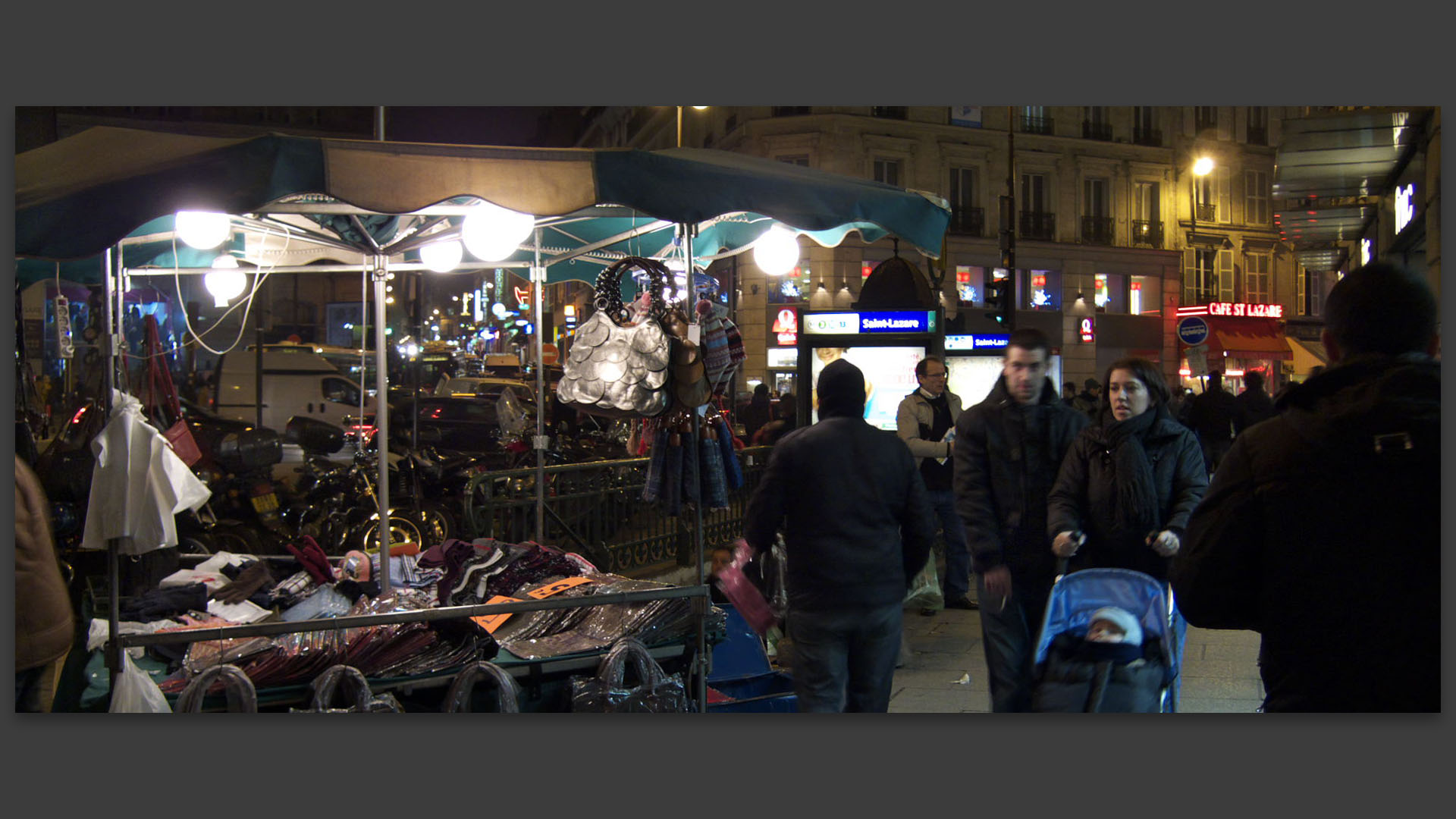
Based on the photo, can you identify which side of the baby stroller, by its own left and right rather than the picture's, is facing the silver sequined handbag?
right

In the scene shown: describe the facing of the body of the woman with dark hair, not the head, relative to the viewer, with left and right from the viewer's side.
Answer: facing the viewer

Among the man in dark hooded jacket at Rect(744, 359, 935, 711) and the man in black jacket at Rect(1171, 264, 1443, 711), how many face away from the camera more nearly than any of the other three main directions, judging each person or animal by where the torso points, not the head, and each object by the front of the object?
2

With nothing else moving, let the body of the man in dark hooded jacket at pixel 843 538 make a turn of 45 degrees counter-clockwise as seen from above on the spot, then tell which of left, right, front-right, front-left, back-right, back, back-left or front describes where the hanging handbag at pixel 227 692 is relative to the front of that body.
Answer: front-left

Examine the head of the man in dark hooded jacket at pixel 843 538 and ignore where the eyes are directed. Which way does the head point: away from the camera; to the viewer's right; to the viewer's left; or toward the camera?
away from the camera

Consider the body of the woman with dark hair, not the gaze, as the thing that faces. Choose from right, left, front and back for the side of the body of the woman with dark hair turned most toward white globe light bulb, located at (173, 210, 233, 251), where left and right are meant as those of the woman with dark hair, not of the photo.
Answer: right

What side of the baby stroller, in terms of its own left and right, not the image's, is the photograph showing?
front

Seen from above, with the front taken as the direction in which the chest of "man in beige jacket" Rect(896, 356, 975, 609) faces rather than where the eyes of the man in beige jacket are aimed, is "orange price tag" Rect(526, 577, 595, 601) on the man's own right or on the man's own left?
on the man's own right

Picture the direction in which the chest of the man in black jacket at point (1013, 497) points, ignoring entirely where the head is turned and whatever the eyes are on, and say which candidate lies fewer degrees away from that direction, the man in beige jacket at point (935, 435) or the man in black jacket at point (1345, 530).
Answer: the man in black jacket

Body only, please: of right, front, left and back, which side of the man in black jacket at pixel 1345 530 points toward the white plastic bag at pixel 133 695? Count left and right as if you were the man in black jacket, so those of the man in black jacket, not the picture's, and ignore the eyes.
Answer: left

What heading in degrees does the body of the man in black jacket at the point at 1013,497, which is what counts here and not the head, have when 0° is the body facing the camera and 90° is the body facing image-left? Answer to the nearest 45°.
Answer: approximately 0°

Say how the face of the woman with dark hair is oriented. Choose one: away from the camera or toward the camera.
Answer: toward the camera

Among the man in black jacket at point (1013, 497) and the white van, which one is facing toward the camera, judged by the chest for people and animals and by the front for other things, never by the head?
the man in black jacket

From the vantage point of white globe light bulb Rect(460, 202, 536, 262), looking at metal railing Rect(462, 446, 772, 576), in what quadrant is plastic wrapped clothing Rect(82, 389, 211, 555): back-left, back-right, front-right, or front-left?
back-left

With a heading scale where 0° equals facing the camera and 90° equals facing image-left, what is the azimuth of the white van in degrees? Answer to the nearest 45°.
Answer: approximately 270°

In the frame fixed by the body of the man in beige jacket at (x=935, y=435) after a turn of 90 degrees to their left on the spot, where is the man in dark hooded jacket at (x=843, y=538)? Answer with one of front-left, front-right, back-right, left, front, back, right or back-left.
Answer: back-right

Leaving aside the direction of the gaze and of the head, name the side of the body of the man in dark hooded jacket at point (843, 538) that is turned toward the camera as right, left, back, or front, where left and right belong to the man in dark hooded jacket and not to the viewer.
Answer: back
